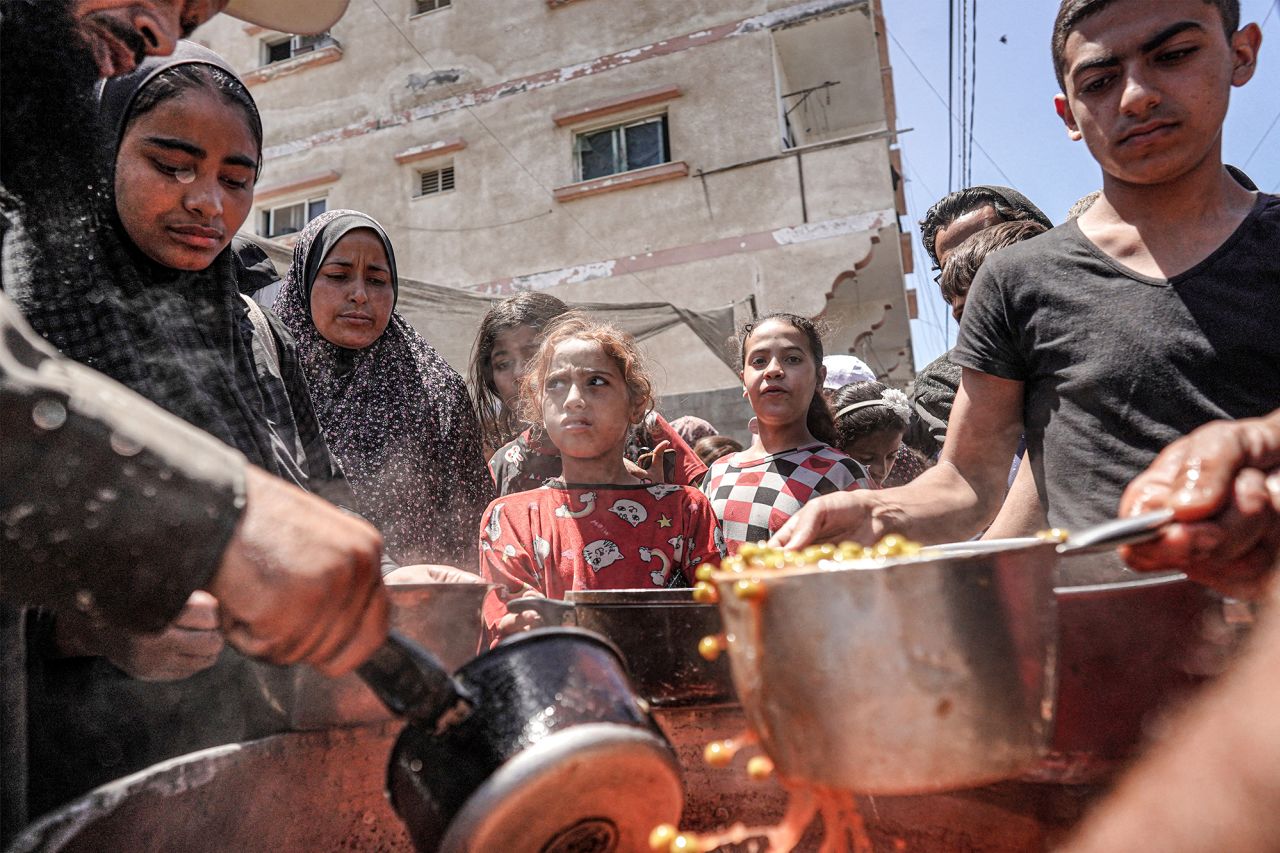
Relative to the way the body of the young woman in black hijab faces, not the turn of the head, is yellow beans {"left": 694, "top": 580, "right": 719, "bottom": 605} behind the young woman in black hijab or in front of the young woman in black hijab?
in front

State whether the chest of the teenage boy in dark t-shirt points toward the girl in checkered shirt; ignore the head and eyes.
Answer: no

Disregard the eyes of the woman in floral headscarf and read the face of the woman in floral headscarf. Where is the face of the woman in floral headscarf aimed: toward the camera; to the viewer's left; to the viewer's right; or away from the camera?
toward the camera

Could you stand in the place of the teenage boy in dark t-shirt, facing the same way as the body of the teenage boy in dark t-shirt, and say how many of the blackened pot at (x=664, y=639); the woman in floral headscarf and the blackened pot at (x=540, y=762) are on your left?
0

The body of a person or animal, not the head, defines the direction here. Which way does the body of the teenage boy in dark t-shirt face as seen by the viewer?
toward the camera

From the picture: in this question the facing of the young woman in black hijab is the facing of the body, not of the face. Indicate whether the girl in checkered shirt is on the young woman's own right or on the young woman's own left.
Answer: on the young woman's own left

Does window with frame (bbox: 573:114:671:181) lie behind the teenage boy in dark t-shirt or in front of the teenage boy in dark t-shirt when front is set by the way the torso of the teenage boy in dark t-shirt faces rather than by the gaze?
behind

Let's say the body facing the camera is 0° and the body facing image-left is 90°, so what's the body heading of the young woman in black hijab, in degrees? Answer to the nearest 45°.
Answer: approximately 315°

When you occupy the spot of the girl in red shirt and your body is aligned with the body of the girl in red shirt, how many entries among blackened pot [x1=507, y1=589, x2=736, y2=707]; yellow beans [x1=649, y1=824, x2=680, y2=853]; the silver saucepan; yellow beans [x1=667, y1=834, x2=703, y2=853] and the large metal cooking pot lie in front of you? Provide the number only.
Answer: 5

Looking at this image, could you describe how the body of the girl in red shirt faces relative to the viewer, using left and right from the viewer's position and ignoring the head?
facing the viewer

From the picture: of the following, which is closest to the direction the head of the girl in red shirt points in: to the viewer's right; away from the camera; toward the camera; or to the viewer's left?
toward the camera

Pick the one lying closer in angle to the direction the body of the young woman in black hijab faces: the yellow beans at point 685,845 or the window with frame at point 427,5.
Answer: the yellow beans

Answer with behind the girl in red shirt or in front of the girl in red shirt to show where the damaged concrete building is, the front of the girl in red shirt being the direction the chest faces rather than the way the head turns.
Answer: behind

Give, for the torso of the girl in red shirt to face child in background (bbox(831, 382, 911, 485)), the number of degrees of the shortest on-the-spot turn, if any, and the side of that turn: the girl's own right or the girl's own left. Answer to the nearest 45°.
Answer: approximately 135° to the girl's own left

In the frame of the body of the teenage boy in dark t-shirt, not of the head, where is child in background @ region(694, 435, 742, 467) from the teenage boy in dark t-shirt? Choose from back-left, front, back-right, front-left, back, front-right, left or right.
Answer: back-right

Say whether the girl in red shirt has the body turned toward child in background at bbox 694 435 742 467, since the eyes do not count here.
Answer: no

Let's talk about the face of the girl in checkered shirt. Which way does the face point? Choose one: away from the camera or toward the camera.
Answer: toward the camera

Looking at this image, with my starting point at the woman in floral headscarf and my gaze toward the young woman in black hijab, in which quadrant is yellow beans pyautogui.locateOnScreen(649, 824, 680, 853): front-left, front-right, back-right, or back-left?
front-left
